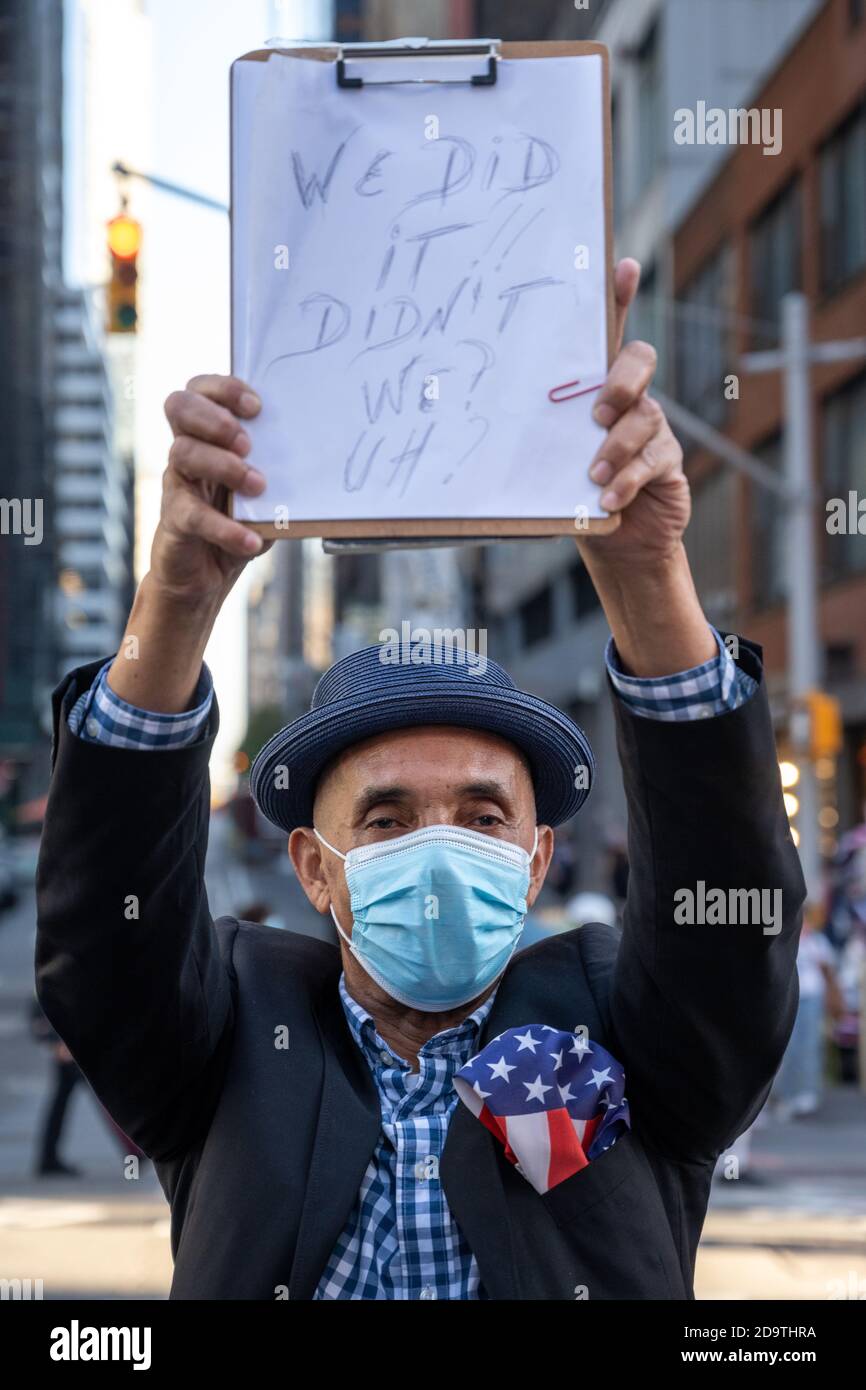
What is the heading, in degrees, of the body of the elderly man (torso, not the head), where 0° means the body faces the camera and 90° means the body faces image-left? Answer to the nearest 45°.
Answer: approximately 0°

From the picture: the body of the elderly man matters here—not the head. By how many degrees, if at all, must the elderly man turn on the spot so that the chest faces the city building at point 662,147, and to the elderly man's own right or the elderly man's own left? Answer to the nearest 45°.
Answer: approximately 180°

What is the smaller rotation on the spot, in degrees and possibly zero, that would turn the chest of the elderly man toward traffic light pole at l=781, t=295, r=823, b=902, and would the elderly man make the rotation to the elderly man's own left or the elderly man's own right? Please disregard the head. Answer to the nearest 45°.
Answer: approximately 180°
